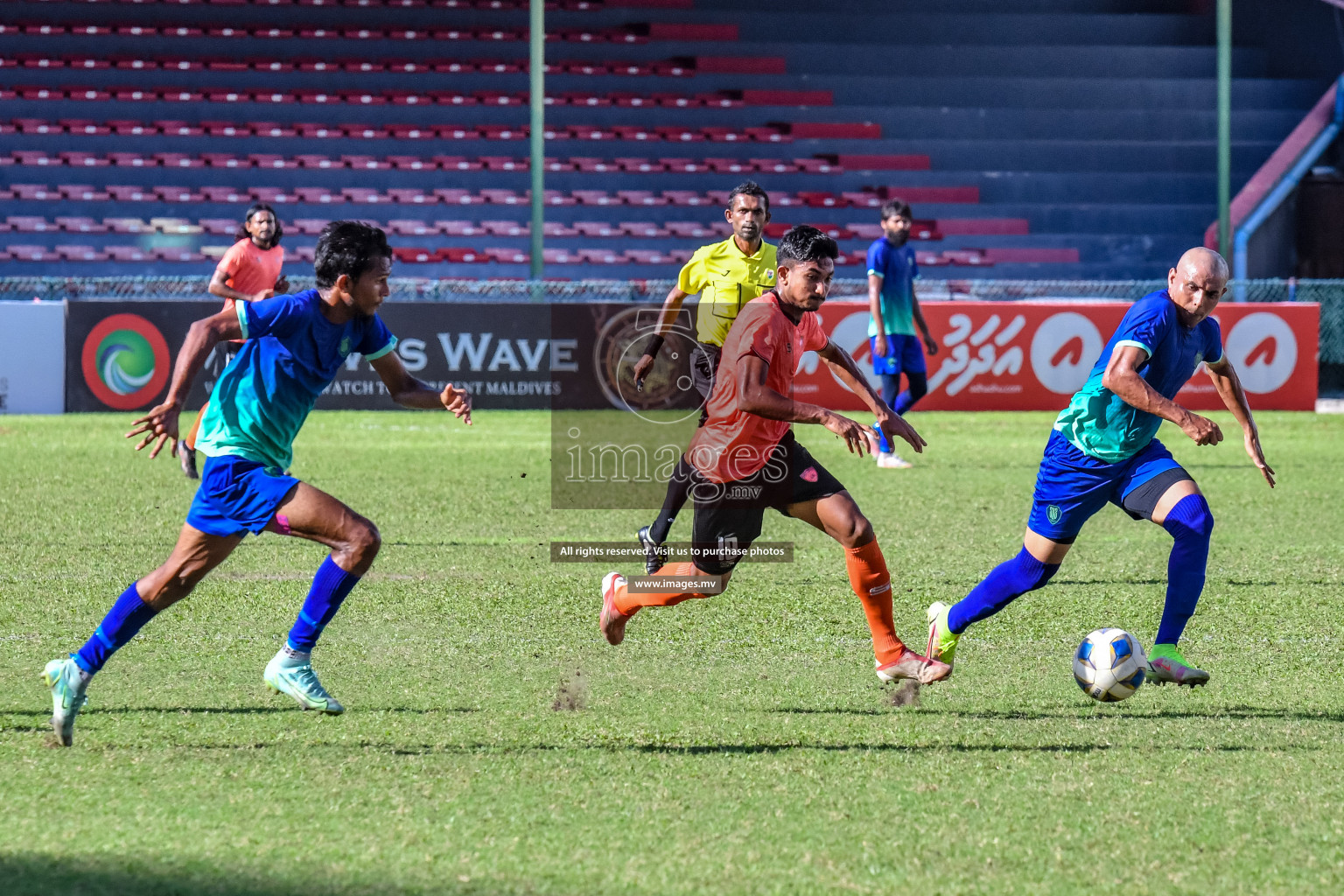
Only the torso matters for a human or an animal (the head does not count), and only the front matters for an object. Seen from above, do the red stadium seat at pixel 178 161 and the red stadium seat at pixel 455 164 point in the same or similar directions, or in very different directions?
same or similar directions

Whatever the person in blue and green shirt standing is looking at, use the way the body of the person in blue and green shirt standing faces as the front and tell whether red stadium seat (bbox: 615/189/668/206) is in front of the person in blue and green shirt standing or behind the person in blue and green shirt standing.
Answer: behind

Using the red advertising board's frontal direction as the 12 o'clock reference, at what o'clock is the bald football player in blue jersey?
The bald football player in blue jersey is roughly at 12 o'clock from the red advertising board.

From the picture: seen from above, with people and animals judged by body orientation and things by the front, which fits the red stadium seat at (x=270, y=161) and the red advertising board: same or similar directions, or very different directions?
same or similar directions

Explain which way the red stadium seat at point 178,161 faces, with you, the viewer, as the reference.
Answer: facing the viewer

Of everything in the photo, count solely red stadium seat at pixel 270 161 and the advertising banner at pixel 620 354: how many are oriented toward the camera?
2

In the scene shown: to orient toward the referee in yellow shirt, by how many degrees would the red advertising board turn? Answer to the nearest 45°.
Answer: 0° — it already faces them

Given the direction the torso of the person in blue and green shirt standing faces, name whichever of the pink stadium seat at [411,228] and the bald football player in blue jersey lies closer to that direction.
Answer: the bald football player in blue jersey

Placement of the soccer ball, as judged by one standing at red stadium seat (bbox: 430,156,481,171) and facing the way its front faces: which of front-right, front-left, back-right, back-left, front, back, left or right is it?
front

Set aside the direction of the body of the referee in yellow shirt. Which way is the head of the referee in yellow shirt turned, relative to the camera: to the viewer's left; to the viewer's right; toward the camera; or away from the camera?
toward the camera

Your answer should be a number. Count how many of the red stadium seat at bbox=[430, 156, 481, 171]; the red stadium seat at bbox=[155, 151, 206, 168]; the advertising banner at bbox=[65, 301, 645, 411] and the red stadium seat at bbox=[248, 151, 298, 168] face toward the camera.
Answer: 4

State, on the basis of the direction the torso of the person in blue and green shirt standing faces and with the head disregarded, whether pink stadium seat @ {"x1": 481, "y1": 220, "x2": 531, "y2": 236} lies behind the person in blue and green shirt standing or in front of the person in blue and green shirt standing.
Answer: behind

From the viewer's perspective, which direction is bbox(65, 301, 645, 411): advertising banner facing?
toward the camera

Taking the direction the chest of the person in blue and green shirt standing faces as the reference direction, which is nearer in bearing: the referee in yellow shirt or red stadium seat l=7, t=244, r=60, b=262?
the referee in yellow shirt

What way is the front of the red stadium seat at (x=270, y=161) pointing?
toward the camera

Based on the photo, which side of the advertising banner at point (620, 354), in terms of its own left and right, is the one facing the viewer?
front
